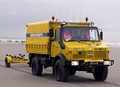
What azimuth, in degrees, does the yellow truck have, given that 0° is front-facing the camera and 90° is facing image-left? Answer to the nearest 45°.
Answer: approximately 315°
